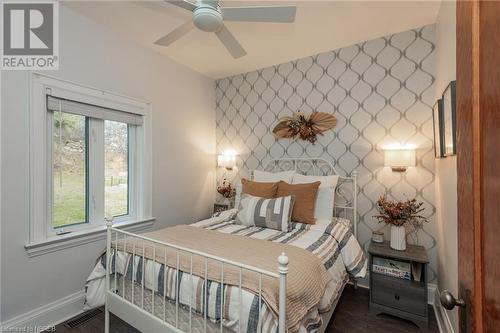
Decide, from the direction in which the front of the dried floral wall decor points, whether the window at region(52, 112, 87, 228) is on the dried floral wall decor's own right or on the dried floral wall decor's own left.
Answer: on the dried floral wall decor's own right

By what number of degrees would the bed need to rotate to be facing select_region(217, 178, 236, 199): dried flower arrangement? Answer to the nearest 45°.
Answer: approximately 135° to its right

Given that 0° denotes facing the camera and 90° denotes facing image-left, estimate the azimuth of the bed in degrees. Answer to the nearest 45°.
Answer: approximately 45°

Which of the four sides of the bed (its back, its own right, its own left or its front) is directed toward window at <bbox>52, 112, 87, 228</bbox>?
right

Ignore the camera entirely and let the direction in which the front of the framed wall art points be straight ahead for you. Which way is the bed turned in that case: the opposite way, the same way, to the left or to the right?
to the left

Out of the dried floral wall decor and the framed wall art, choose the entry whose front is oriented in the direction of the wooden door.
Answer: the dried floral wall decor

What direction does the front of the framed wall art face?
to the viewer's left

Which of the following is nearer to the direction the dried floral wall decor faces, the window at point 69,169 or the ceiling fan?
the ceiling fan

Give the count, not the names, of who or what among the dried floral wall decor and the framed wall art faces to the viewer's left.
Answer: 1

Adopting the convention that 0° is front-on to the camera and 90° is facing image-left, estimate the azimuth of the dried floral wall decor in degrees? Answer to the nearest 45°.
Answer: approximately 0°

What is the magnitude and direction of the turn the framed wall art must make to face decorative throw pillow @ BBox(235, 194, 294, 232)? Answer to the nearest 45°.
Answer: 0° — it already faces it
